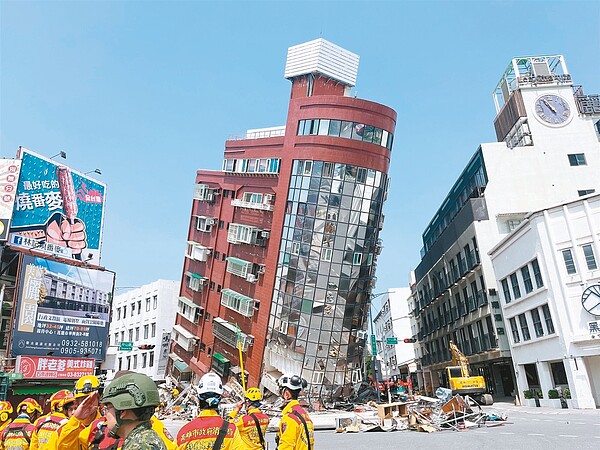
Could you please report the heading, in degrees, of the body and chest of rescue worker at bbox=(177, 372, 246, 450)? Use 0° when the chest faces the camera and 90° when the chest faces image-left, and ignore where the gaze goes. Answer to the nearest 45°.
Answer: approximately 180°

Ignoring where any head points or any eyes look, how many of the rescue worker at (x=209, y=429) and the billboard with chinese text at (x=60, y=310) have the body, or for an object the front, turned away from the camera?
1

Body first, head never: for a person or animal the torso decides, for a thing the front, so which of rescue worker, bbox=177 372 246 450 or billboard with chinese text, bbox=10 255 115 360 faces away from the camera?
the rescue worker

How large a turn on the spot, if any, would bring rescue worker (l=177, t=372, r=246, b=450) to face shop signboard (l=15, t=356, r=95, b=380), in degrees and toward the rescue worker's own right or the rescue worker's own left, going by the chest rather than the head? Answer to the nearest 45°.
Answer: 0° — they already face it

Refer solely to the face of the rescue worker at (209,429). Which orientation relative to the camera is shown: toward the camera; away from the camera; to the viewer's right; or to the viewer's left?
away from the camera

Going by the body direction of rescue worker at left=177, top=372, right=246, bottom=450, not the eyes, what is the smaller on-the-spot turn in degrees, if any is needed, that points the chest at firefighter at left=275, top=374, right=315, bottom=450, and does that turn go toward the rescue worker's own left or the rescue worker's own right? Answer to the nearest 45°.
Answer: approximately 45° to the rescue worker's own right

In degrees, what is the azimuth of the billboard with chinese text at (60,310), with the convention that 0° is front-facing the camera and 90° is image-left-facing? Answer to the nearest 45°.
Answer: approximately 315°

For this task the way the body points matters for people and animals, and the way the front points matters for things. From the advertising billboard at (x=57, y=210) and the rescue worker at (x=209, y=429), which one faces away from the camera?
the rescue worker

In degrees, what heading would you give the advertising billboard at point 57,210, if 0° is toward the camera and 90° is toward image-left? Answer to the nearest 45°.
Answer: approximately 315°

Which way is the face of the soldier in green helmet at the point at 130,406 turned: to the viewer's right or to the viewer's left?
to the viewer's left

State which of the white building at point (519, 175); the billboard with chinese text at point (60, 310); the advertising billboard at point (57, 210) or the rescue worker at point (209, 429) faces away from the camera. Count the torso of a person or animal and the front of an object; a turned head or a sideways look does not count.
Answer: the rescue worker
